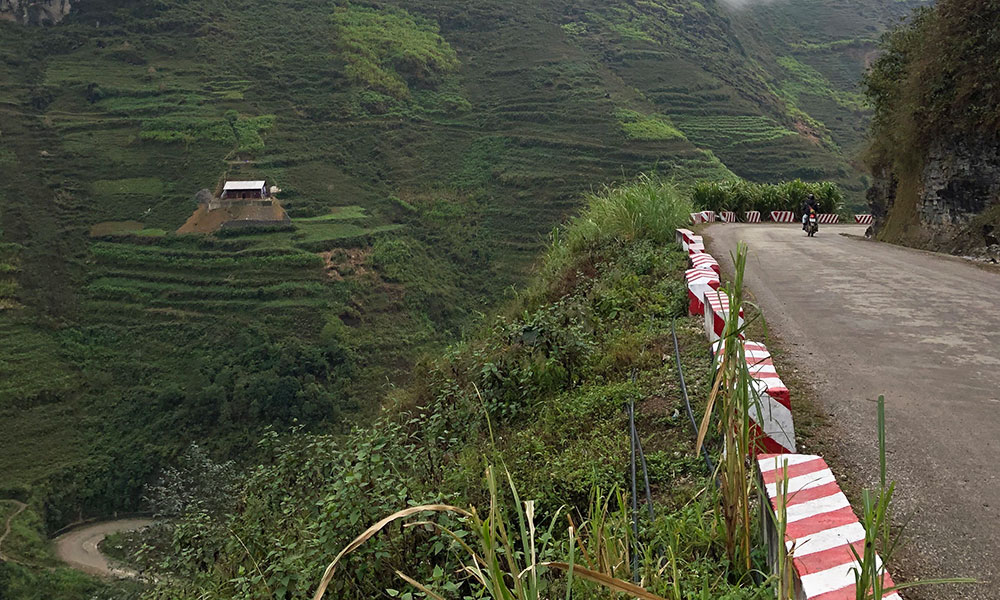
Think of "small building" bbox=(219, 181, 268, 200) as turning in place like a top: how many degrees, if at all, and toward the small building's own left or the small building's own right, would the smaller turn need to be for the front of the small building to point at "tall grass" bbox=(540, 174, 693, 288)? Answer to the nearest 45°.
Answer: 0° — it already faces it

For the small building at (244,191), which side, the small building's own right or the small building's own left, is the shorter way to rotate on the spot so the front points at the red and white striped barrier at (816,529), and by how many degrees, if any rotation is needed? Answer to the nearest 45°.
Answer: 0° — it already faces it

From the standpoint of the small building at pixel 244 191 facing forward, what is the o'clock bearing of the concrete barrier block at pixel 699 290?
The concrete barrier block is roughly at 12 o'clock from the small building.

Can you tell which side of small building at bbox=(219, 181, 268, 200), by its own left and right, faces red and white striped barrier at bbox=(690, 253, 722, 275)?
front

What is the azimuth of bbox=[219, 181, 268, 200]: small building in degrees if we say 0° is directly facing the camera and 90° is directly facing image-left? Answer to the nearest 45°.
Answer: approximately 0°

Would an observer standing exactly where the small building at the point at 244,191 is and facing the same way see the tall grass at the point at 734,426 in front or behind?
in front

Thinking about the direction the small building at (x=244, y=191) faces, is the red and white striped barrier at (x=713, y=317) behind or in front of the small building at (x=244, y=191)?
in front

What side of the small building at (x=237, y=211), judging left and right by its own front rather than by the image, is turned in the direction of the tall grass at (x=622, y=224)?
front

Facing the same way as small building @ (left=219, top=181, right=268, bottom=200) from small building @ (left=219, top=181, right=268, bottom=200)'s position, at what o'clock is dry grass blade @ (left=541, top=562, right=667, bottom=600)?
The dry grass blade is roughly at 12 o'clock from the small building.

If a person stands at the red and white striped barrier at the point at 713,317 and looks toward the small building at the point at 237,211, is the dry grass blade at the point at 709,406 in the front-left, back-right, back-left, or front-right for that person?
back-left
